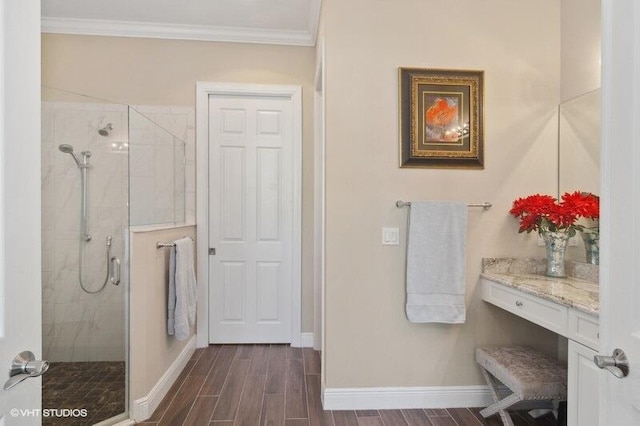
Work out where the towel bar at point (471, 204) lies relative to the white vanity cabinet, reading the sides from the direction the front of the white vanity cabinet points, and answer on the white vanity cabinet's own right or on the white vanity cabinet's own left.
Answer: on the white vanity cabinet's own right

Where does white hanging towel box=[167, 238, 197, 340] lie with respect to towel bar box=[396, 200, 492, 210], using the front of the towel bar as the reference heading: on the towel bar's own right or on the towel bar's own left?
on the towel bar's own right

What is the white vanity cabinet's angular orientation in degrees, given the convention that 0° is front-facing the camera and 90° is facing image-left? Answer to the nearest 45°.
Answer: approximately 45°

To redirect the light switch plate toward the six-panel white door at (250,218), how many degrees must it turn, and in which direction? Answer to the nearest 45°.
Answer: approximately 135° to its right

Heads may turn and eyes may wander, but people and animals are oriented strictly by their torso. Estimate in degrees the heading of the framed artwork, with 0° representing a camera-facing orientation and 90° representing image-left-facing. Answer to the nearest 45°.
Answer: approximately 0°

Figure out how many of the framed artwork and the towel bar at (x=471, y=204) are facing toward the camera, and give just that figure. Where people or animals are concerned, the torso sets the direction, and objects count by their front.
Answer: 2

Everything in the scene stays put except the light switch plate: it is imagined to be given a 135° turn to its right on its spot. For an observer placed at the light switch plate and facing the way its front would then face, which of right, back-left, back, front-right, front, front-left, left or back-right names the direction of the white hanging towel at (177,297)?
front-left

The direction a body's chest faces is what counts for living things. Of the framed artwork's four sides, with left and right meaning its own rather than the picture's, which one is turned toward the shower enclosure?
right
